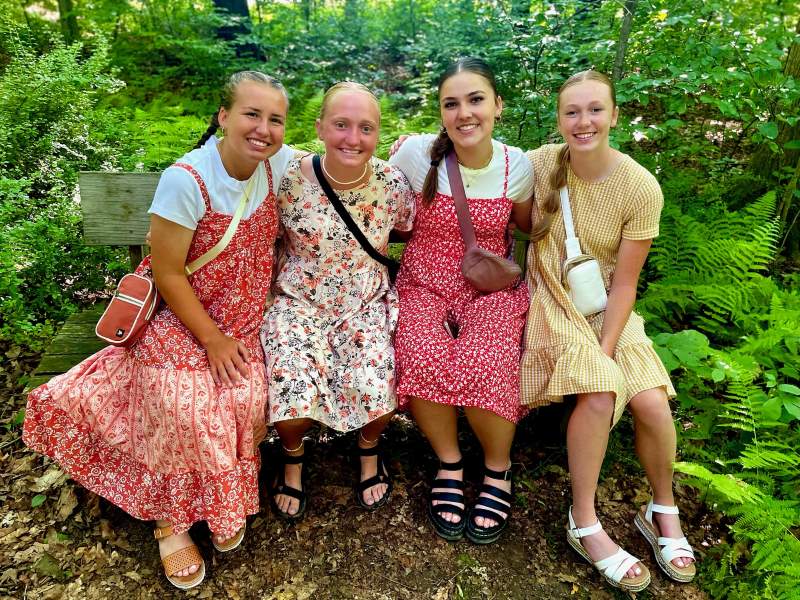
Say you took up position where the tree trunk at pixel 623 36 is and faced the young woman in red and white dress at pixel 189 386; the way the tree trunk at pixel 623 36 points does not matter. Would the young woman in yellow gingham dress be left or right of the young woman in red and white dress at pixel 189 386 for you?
left

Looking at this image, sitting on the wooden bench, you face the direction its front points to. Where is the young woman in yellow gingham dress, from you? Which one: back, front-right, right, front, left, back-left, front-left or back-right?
front-left

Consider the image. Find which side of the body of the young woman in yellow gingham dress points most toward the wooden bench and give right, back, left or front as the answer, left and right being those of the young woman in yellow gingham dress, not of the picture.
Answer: right

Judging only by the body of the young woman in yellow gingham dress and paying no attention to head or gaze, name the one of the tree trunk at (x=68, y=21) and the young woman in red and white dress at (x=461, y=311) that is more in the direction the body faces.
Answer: the young woman in red and white dress

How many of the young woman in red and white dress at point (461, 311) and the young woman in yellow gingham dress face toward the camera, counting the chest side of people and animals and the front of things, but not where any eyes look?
2

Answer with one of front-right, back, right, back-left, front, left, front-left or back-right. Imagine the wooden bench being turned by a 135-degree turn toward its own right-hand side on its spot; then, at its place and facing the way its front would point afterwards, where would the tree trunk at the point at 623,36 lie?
back-right

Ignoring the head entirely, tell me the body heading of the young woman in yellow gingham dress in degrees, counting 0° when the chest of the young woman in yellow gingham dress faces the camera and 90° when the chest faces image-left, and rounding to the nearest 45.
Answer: approximately 0°

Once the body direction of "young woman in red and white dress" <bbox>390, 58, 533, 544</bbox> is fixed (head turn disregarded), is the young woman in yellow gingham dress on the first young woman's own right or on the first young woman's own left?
on the first young woman's own left

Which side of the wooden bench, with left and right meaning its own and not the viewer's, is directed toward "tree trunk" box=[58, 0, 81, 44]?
back

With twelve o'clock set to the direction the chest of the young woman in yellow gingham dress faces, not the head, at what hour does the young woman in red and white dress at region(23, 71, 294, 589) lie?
The young woman in red and white dress is roughly at 2 o'clock from the young woman in yellow gingham dress.

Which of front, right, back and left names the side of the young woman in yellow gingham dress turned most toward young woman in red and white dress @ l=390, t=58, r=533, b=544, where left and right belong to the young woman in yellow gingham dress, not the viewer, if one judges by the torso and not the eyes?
right

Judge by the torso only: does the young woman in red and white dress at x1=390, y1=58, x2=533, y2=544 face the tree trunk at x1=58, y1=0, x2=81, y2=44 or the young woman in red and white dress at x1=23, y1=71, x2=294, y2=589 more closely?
the young woman in red and white dress

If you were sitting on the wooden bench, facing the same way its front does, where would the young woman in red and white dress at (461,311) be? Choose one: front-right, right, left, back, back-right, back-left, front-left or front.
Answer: front-left

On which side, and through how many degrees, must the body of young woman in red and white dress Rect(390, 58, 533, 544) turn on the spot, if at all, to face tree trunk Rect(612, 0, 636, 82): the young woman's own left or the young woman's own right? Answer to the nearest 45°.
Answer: approximately 135° to the young woman's own left

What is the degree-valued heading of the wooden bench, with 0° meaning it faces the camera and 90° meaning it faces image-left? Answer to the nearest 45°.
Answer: approximately 0°
